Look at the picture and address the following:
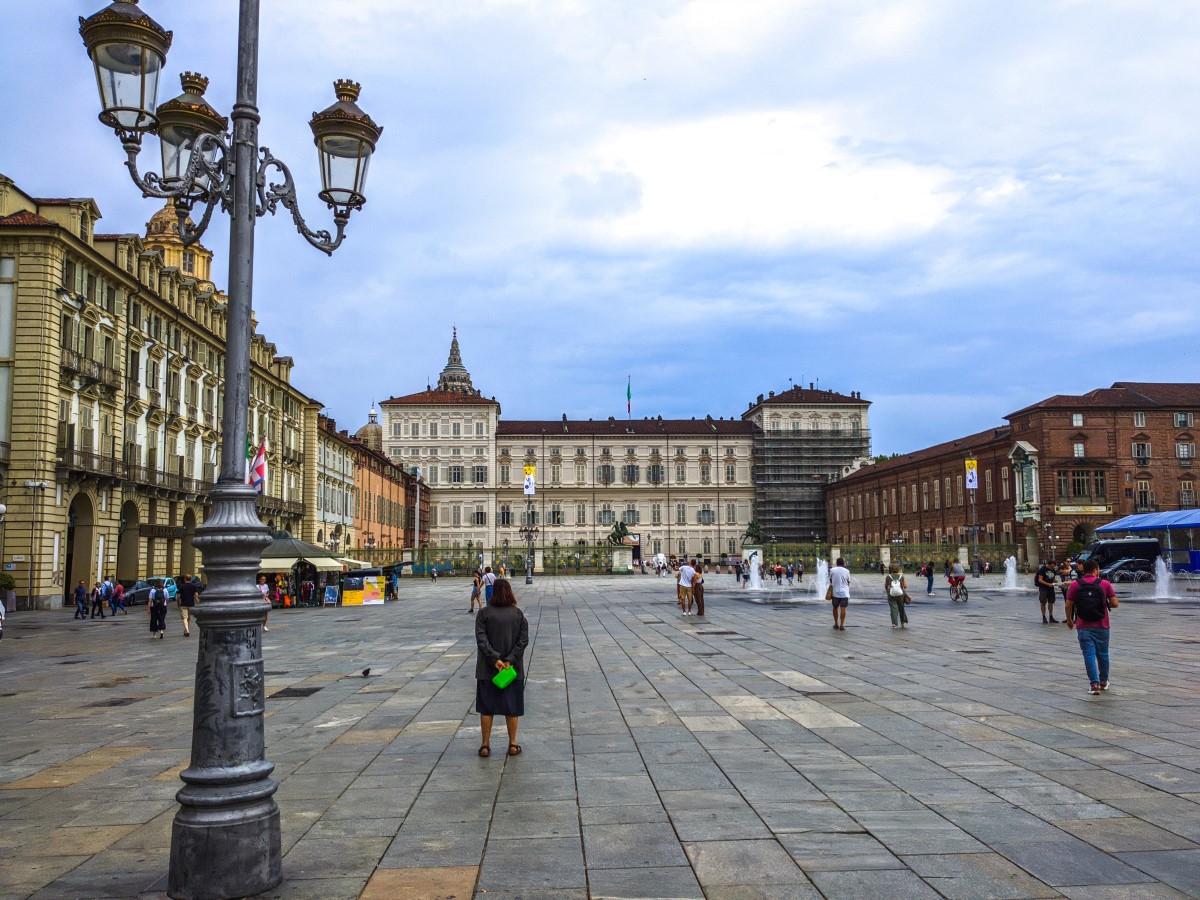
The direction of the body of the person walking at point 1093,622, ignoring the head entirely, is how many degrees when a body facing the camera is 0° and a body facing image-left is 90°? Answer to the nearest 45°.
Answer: approximately 180°

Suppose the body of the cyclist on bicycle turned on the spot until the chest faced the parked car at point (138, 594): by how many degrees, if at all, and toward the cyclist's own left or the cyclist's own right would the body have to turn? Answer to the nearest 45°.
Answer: approximately 90° to the cyclist's own left

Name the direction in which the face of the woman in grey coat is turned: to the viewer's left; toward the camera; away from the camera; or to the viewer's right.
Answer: away from the camera

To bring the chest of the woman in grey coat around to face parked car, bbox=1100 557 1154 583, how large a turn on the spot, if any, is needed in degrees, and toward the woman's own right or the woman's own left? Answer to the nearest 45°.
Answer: approximately 45° to the woman's own right

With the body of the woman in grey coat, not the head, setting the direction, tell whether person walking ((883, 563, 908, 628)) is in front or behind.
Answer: in front

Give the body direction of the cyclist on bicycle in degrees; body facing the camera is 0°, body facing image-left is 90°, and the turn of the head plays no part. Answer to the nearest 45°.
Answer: approximately 180°

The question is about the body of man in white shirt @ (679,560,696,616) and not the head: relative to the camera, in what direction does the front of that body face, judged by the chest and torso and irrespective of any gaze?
away from the camera

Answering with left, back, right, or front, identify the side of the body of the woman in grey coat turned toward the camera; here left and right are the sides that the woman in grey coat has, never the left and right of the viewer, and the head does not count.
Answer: back
